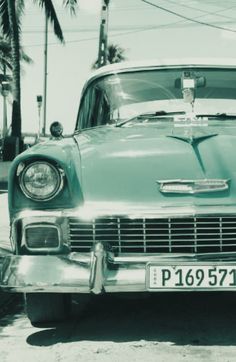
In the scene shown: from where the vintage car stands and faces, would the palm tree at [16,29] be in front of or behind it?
behind

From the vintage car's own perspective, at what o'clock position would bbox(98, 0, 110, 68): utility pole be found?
The utility pole is roughly at 6 o'clock from the vintage car.

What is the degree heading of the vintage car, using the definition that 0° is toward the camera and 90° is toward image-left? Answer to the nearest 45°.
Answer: approximately 0°
